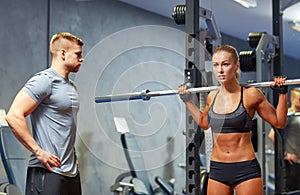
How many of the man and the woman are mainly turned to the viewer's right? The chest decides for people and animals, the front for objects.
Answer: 1

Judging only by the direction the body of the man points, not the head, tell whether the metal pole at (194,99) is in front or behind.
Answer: in front

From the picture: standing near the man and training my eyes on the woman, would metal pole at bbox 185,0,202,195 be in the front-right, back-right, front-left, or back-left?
front-left

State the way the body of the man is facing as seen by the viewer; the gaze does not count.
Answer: to the viewer's right

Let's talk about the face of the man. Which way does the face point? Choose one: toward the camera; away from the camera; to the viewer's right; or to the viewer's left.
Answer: to the viewer's right

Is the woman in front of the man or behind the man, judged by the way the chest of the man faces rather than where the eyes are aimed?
in front

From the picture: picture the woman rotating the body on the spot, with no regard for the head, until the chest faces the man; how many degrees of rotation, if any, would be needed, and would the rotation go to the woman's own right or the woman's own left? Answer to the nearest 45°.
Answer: approximately 45° to the woman's own right

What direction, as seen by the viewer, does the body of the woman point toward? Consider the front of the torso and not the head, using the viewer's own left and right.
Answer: facing the viewer and to the left of the viewer
